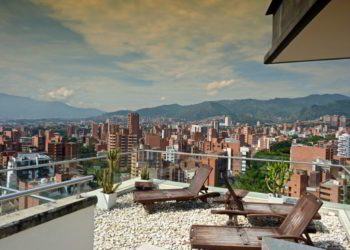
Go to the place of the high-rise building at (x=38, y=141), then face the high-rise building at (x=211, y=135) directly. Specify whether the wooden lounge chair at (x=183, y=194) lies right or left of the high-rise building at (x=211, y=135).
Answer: right

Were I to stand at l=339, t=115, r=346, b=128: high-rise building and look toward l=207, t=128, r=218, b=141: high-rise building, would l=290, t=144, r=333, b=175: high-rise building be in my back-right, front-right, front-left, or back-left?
front-left

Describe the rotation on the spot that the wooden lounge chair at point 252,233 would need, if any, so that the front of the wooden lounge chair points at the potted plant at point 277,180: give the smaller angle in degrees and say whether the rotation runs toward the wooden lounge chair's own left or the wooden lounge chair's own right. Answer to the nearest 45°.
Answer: approximately 90° to the wooden lounge chair's own right

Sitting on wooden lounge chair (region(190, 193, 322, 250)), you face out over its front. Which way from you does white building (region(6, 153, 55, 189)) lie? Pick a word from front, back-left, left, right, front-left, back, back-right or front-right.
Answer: front

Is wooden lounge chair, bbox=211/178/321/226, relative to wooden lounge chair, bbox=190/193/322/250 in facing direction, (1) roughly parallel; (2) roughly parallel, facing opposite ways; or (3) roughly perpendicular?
roughly parallel, facing opposite ways

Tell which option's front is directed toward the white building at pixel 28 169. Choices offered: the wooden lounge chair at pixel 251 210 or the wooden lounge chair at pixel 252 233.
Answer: the wooden lounge chair at pixel 252 233

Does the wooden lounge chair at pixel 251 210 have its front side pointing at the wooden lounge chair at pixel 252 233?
no

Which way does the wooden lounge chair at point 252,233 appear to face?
to the viewer's left

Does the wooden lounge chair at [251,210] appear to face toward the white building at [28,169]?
no

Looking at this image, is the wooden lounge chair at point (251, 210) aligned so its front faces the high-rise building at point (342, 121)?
no

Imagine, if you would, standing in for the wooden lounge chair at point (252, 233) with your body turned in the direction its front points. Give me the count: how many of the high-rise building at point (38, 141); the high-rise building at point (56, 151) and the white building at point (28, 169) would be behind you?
0

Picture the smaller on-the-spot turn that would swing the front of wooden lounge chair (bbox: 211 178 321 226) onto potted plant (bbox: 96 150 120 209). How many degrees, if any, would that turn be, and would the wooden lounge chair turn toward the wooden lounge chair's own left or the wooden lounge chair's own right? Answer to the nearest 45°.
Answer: approximately 180°

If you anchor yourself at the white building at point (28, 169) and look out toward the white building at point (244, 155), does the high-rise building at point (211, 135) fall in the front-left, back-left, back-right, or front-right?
front-left

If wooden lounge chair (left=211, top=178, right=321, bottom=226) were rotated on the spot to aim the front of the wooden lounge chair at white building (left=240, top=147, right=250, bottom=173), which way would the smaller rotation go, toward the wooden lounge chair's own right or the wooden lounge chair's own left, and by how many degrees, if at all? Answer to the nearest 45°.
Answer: approximately 90° to the wooden lounge chair's own left

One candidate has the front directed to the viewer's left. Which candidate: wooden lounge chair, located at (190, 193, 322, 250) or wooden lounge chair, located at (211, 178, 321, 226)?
wooden lounge chair, located at (190, 193, 322, 250)
